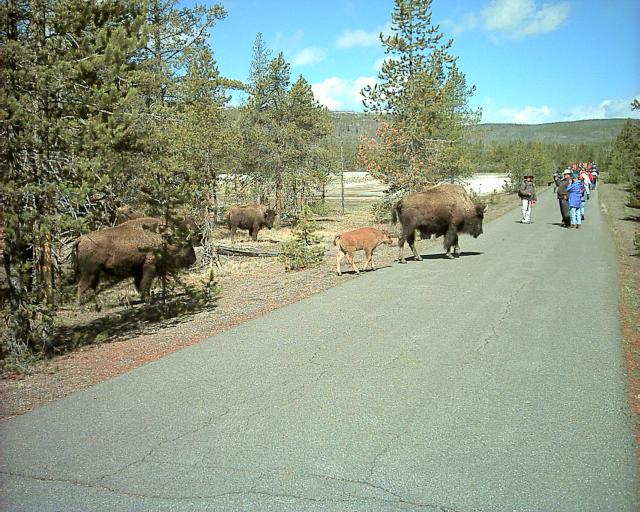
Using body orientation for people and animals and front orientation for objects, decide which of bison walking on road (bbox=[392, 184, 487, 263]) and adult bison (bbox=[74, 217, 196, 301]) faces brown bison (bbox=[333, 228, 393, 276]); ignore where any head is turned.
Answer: the adult bison

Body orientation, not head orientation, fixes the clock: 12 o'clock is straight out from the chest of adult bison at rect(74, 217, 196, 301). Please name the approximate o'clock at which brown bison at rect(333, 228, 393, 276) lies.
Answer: The brown bison is roughly at 12 o'clock from the adult bison.

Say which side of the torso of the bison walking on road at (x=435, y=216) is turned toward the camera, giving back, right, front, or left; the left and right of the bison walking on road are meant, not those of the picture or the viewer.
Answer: right

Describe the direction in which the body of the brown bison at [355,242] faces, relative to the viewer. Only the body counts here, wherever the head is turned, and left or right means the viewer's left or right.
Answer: facing to the right of the viewer

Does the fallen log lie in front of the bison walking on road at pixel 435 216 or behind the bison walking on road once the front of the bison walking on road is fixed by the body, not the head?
behind

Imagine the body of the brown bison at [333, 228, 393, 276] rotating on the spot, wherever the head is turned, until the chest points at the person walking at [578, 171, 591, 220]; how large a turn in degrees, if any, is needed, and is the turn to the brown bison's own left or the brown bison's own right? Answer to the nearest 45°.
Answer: approximately 45° to the brown bison's own left

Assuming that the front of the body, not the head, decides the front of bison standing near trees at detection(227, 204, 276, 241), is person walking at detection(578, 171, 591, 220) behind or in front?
in front

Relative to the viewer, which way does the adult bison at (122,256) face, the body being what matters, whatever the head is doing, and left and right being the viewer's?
facing to the right of the viewer
